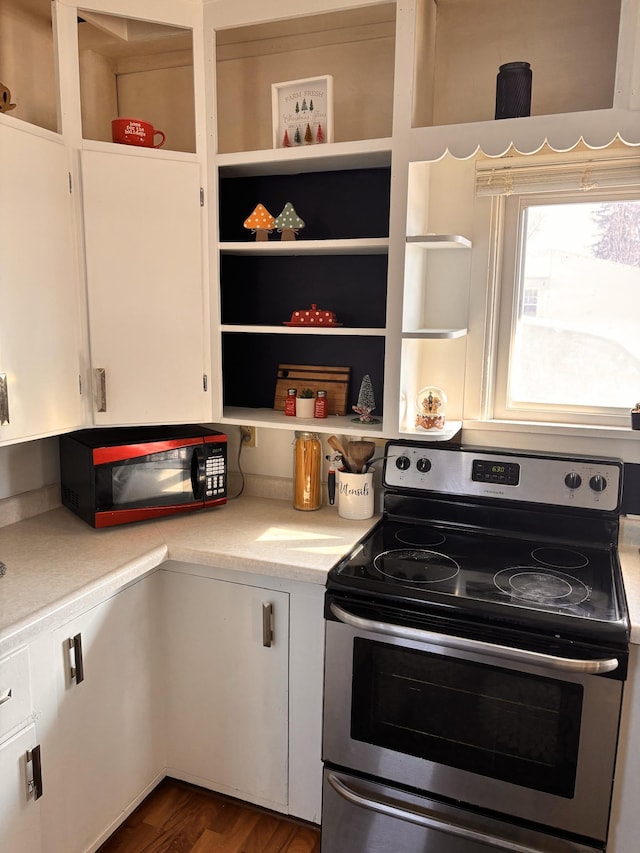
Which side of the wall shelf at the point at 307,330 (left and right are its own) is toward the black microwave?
right

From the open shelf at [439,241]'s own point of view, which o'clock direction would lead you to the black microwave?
The black microwave is roughly at 3 o'clock from the open shelf.

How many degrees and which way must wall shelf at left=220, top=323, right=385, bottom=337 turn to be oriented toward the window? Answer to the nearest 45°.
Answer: approximately 90° to its left
